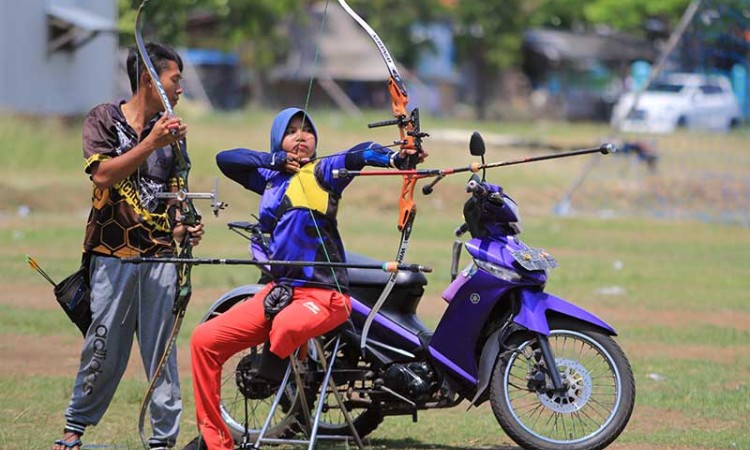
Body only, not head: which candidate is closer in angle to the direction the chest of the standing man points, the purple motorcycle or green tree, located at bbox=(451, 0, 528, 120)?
the purple motorcycle

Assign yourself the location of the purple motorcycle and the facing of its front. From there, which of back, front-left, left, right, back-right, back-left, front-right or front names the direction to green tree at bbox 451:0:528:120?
left

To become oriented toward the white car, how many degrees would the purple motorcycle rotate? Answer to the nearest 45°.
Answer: approximately 90° to its left

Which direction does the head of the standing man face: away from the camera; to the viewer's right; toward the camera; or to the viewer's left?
to the viewer's right

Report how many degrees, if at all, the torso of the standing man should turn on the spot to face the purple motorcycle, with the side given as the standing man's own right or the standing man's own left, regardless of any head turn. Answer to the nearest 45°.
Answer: approximately 45° to the standing man's own left

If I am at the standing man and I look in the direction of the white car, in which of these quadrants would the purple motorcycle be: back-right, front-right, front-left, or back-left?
front-right

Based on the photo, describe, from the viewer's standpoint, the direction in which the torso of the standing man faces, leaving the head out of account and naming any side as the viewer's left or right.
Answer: facing the viewer and to the right of the viewer

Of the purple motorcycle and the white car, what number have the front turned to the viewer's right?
1

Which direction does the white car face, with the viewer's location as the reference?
facing the viewer and to the left of the viewer

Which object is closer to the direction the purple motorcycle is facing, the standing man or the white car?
the white car

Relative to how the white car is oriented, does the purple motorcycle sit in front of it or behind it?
in front

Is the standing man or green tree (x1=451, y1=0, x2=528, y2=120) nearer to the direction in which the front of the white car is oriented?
the standing man

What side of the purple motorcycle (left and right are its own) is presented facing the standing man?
back

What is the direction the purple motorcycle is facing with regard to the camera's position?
facing to the right of the viewer
